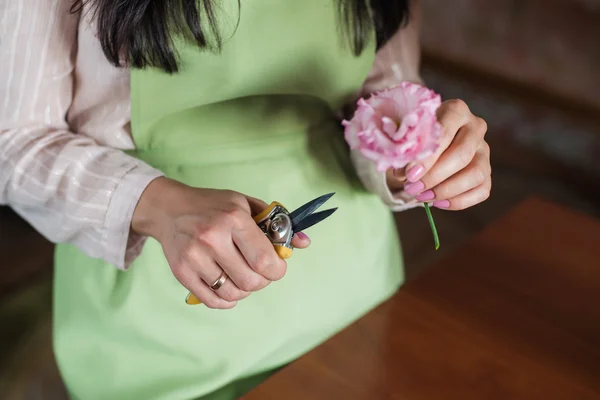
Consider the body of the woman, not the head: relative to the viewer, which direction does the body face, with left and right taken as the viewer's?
facing the viewer and to the right of the viewer
